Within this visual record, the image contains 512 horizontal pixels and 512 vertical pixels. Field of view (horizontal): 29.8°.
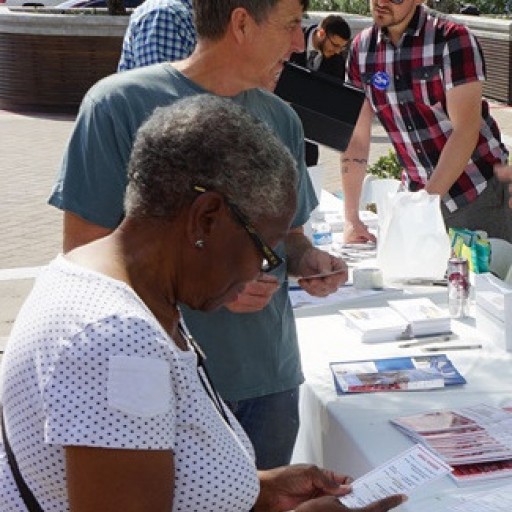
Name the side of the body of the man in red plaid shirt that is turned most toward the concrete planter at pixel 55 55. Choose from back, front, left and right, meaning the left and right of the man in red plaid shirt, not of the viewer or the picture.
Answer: right

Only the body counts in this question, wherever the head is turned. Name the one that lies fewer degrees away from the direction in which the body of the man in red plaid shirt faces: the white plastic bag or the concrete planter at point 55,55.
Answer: the white plastic bag

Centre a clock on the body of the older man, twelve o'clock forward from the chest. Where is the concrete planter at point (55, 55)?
The concrete planter is roughly at 7 o'clock from the older man.

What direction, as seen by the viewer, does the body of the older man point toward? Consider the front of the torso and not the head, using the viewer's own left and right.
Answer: facing the viewer and to the right of the viewer

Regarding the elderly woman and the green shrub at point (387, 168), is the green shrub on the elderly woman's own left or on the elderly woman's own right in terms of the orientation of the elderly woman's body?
on the elderly woman's own left

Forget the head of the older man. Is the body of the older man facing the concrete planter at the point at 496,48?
no

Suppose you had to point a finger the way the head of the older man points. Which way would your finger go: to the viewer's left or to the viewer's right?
to the viewer's right

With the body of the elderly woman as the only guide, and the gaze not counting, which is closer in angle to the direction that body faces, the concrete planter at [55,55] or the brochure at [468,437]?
the brochure

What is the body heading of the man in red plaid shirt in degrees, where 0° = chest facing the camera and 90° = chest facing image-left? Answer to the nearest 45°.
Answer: approximately 45°

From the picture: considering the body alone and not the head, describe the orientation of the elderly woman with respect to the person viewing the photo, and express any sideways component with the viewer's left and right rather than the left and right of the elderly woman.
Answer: facing to the right of the viewer

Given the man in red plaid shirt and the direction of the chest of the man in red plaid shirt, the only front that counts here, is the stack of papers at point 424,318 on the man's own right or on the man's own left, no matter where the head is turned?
on the man's own left

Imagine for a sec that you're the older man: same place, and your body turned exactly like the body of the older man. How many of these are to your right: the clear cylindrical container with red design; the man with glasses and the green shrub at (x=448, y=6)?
0

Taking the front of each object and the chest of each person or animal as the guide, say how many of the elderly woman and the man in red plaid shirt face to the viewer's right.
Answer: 1

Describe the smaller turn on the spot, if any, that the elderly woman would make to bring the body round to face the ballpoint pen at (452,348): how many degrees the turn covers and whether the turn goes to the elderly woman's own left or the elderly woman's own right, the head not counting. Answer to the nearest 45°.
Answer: approximately 45° to the elderly woman's own left

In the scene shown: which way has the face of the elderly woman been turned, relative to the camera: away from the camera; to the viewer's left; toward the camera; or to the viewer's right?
to the viewer's right

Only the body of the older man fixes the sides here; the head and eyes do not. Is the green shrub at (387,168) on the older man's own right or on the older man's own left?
on the older man's own left

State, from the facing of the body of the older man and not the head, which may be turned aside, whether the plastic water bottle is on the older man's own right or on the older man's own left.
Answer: on the older man's own left
